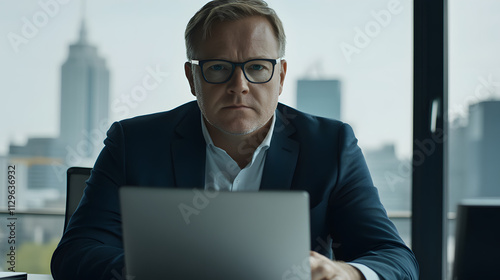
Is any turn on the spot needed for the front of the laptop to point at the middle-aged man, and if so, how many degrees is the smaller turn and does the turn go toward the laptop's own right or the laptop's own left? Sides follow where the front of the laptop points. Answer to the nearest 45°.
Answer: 0° — it already faces them

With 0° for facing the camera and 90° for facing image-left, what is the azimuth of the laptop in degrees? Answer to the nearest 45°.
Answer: approximately 180°

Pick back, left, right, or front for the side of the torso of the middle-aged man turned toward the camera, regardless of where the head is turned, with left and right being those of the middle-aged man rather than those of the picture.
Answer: front

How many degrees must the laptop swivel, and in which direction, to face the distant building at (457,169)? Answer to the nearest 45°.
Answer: approximately 45° to its right

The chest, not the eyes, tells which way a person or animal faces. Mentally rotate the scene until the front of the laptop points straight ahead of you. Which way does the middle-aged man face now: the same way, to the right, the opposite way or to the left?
the opposite way

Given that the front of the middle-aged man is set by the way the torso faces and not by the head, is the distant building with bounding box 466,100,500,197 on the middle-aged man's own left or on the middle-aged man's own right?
on the middle-aged man's own left

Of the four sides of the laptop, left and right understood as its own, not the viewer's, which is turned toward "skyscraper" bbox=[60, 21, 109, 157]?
front

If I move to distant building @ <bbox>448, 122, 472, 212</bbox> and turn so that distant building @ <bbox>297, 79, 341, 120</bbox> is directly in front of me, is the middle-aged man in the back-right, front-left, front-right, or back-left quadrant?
front-left

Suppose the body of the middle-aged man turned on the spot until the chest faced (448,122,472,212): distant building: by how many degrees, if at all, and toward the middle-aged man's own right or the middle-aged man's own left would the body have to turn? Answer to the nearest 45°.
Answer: approximately 135° to the middle-aged man's own left

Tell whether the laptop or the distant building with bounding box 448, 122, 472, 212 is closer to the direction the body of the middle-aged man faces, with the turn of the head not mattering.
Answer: the laptop

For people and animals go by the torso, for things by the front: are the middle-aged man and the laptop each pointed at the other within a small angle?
yes

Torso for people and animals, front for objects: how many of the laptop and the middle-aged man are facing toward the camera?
1

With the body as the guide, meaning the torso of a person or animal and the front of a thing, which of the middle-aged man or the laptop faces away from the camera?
the laptop

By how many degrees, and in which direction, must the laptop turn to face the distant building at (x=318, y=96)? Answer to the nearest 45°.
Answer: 0° — it already faces it
